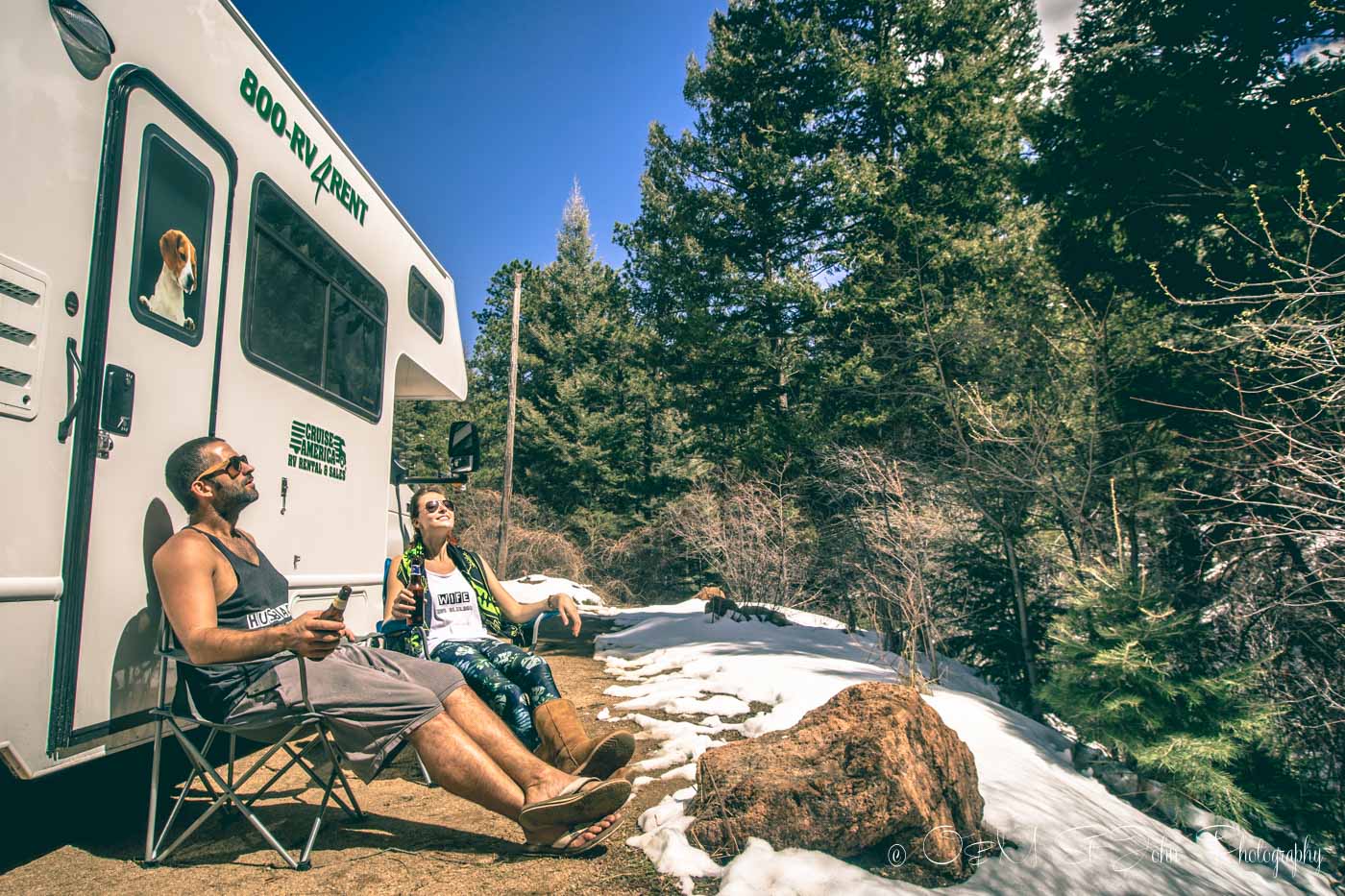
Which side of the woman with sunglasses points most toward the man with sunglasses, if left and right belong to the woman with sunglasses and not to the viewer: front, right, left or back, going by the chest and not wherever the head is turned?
right

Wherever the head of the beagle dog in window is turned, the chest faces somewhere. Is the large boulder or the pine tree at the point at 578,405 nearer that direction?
the large boulder

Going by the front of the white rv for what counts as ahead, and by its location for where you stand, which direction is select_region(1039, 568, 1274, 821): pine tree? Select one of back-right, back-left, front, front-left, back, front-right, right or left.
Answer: front-right

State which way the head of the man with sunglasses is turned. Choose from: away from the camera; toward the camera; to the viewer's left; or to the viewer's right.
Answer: to the viewer's right

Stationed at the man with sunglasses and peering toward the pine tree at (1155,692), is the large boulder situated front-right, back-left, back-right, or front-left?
front-right

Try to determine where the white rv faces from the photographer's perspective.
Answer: facing away from the viewer and to the right of the viewer

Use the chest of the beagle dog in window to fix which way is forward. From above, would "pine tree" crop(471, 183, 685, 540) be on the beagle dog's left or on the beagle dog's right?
on the beagle dog's left

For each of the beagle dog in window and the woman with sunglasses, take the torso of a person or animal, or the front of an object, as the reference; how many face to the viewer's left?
0

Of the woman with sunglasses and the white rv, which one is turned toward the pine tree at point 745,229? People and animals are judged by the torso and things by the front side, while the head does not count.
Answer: the white rv

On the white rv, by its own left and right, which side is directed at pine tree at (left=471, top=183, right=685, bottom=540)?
front

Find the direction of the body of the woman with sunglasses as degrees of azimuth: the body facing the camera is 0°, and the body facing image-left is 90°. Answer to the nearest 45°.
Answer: approximately 315°
